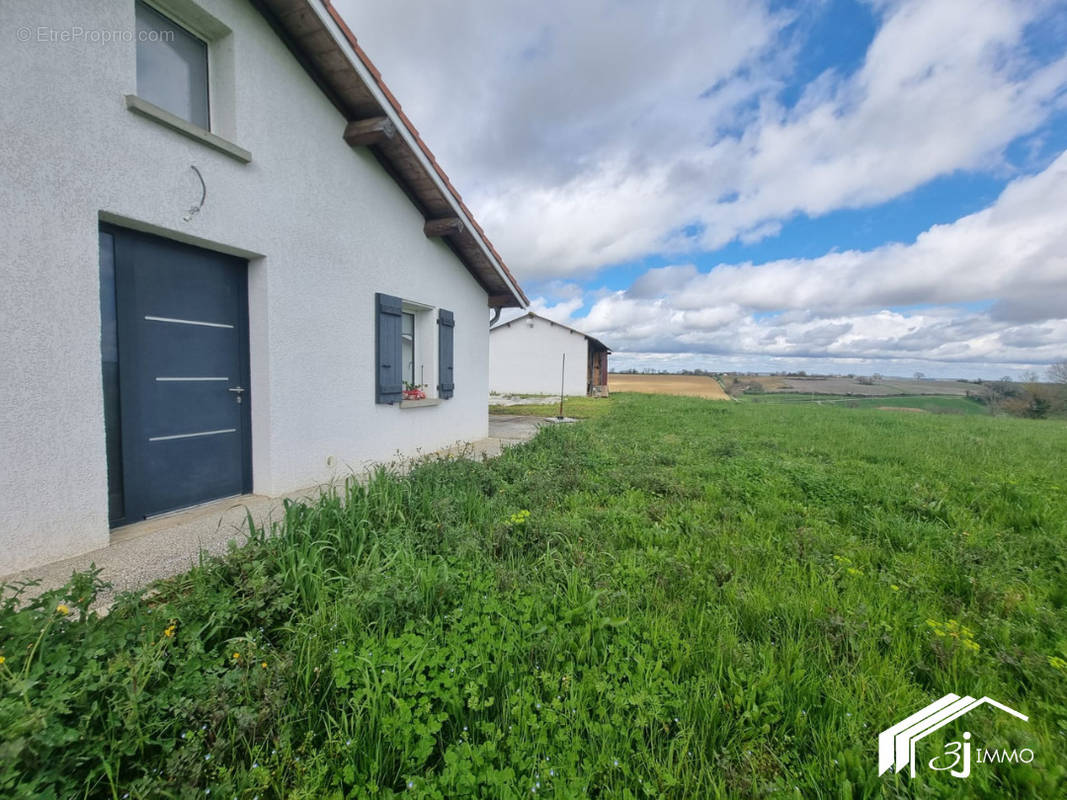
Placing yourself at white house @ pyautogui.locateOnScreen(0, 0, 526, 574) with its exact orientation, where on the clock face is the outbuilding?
The outbuilding is roughly at 9 o'clock from the white house.

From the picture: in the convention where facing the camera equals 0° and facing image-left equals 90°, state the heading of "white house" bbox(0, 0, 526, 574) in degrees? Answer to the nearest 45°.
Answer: approximately 315°

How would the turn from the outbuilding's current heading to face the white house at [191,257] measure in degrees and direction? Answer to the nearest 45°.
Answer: approximately 90° to its right
